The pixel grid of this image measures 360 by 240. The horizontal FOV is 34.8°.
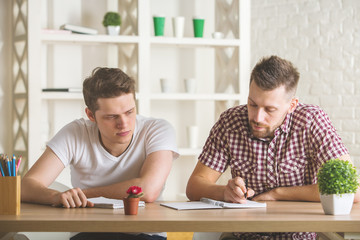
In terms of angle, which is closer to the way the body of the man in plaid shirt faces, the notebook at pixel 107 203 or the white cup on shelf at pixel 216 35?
the notebook

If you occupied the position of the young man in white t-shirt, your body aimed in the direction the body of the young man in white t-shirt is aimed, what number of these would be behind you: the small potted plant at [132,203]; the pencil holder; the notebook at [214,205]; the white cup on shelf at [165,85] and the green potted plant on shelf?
2

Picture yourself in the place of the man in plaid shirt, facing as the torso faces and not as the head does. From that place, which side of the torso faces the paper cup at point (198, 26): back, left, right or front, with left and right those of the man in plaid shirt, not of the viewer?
back

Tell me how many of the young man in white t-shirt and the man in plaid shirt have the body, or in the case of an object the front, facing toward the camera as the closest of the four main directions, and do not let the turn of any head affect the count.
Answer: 2

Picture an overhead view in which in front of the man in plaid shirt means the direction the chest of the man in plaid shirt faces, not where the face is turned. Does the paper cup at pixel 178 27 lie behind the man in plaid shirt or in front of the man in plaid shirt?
behind

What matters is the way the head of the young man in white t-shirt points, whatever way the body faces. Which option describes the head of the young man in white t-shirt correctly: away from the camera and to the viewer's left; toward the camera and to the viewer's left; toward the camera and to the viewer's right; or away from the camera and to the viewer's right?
toward the camera and to the viewer's right

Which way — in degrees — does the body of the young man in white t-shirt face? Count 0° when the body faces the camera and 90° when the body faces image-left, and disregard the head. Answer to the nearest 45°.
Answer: approximately 0°

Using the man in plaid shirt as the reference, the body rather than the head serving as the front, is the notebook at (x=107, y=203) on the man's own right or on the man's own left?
on the man's own right

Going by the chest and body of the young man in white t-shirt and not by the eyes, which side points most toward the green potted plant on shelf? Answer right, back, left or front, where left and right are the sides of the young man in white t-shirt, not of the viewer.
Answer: back

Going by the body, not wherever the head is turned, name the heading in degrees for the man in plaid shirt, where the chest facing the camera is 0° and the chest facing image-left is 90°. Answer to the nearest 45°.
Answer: approximately 0°

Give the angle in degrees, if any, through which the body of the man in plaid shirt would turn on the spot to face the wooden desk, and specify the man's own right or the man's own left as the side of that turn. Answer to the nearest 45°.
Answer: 0° — they already face it

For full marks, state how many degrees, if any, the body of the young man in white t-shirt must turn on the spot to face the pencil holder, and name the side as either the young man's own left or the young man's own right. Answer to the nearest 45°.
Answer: approximately 45° to the young man's own right

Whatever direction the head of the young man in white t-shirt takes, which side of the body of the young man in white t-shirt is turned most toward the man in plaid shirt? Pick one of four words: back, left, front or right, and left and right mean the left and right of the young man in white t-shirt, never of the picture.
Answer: left
